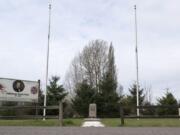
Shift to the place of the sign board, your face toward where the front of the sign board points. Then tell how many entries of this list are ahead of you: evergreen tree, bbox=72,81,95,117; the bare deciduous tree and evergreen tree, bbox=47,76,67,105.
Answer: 0

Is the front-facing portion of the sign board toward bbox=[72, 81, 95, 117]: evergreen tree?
no

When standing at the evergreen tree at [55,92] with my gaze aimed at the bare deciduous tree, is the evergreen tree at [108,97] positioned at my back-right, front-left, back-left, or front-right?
front-right

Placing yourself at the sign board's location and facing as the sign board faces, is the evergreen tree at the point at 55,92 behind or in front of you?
behind

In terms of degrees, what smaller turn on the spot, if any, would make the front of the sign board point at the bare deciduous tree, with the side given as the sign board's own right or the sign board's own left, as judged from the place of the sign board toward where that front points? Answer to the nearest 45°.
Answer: approximately 135° to the sign board's own left

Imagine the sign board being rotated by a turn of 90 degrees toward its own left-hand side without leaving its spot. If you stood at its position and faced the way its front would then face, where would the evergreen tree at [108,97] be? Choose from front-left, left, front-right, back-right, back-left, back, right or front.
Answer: front-left
